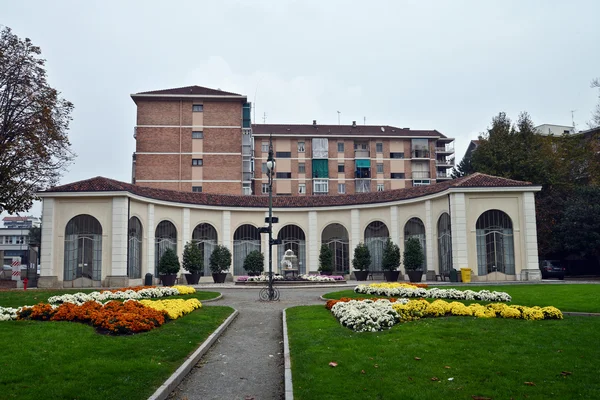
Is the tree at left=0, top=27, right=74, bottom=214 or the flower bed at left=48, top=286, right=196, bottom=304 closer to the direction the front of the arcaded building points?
the flower bed

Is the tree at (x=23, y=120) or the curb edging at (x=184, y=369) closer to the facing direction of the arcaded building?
the curb edging

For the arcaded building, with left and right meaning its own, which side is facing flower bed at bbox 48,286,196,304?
front

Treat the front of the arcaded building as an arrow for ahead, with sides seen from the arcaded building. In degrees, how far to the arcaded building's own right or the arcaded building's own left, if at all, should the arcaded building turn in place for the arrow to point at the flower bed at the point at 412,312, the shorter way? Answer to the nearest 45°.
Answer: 0° — it already faces it

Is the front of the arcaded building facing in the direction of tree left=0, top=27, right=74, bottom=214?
no

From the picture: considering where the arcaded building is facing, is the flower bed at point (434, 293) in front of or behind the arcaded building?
in front

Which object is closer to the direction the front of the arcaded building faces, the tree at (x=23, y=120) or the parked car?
the tree

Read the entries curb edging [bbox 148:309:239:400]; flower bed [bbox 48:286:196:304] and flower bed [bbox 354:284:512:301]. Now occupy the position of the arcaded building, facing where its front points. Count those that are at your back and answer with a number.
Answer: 0

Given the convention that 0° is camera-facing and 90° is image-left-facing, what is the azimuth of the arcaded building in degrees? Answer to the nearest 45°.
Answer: approximately 0°

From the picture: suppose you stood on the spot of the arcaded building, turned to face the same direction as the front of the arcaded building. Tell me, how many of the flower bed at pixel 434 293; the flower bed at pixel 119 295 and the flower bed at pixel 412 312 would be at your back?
0

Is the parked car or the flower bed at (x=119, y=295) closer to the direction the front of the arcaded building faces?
the flower bed

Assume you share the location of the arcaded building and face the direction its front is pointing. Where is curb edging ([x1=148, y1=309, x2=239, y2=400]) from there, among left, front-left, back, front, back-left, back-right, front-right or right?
front

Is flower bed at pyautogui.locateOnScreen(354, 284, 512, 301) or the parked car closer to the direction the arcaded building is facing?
the flower bed

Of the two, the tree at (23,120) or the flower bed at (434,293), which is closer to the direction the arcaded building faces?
the flower bed

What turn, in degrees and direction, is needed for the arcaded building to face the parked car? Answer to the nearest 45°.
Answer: approximately 90° to its left

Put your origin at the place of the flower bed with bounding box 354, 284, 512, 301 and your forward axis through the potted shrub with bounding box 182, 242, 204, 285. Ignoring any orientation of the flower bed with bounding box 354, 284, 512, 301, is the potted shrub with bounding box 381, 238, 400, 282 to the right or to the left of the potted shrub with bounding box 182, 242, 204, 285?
right

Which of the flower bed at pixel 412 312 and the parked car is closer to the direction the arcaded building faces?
the flower bed
